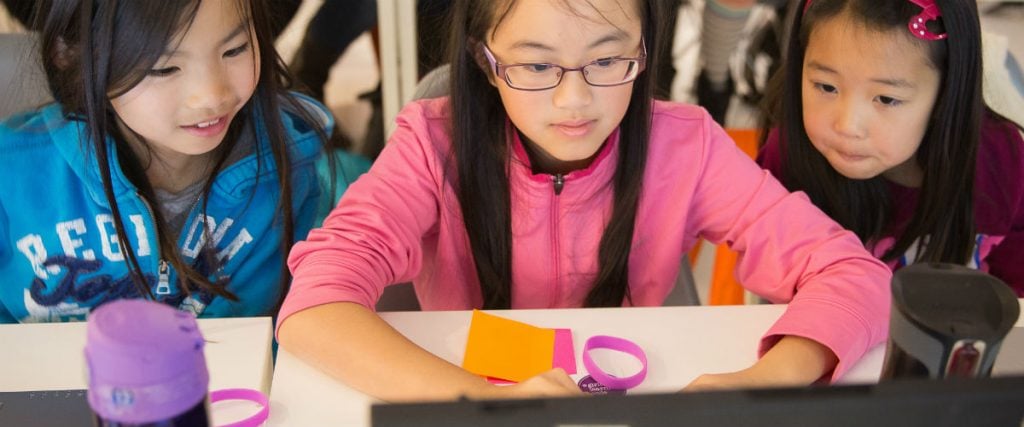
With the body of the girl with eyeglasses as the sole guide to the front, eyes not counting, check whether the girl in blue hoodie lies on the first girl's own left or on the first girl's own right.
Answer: on the first girl's own right

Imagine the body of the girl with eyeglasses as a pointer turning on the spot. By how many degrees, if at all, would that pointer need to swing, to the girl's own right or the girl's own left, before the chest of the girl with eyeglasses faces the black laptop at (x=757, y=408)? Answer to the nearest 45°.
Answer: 0° — they already face it

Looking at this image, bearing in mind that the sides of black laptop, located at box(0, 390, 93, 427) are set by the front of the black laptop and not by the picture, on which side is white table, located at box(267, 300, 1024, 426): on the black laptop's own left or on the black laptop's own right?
on the black laptop's own right

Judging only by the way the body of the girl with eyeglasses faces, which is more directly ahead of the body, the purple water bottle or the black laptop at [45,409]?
the purple water bottle

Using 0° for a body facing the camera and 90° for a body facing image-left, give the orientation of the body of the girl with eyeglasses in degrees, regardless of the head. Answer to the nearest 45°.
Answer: approximately 0°

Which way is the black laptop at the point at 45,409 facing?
away from the camera

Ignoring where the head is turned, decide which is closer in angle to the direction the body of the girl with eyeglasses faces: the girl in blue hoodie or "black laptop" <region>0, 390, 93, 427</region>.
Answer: the black laptop

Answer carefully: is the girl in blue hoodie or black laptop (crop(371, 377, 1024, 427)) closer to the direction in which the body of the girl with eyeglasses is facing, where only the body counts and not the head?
the black laptop

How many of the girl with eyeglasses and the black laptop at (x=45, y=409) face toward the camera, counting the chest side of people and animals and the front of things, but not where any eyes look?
1
